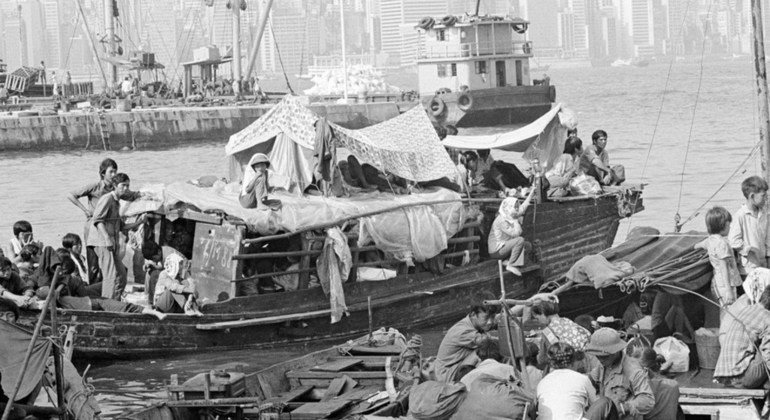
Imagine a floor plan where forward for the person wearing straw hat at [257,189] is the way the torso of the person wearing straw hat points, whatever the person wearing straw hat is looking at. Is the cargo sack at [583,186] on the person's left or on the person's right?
on the person's left

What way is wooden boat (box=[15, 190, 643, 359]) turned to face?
to the viewer's right

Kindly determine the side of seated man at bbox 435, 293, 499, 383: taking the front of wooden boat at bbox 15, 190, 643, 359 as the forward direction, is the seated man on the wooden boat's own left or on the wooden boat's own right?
on the wooden boat's own right

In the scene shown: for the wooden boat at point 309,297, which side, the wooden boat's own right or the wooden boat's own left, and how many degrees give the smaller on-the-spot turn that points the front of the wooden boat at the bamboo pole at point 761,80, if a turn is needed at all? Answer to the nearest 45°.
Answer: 0° — it already faces it

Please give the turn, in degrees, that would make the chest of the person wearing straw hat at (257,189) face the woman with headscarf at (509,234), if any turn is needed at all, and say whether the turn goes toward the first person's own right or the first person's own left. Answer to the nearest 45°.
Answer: approximately 90° to the first person's own left

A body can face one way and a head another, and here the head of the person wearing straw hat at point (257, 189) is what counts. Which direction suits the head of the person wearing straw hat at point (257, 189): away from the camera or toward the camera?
toward the camera

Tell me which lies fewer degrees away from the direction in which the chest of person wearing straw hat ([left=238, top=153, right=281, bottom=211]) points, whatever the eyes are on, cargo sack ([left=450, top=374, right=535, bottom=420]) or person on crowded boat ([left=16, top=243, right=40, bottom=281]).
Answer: the cargo sack

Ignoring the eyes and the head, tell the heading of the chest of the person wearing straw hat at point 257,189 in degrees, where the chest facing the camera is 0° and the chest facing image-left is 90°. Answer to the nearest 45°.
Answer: approximately 315°
